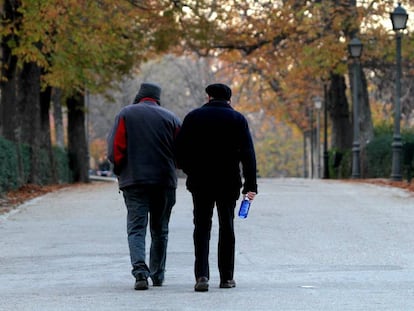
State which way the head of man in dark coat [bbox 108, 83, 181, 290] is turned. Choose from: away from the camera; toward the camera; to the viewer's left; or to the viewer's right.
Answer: away from the camera

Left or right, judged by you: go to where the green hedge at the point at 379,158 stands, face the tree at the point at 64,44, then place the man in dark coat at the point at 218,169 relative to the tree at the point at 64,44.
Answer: left

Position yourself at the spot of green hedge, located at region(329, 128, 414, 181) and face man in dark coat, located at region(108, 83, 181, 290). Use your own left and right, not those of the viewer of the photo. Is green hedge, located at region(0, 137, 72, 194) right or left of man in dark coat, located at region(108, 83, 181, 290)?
right

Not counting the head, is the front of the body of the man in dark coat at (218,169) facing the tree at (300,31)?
yes

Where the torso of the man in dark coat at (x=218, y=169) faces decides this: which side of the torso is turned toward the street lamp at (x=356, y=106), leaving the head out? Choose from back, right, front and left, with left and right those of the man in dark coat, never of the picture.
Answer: front

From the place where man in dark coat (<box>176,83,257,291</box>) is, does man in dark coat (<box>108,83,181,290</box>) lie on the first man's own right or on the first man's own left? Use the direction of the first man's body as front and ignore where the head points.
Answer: on the first man's own left

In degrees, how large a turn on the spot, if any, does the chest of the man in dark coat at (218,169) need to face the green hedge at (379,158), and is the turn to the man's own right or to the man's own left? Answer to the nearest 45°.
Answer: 0° — they already face it

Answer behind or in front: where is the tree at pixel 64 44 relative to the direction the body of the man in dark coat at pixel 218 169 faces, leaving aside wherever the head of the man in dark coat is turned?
in front

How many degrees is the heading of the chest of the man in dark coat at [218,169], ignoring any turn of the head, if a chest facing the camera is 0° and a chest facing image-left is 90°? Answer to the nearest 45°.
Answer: approximately 180°

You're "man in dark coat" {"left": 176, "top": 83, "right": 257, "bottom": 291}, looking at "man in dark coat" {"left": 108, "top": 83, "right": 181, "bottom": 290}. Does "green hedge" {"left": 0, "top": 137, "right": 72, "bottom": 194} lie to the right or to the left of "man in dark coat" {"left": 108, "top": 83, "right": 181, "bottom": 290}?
right

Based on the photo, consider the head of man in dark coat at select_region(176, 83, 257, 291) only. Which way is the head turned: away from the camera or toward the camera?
away from the camera
